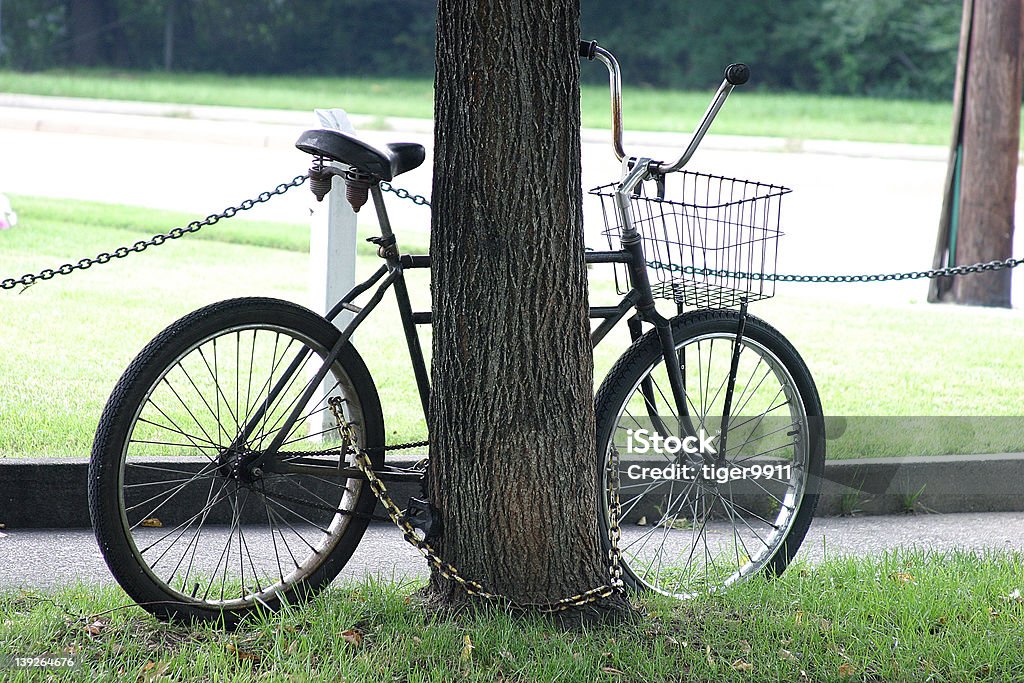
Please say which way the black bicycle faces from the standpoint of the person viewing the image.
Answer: facing to the right of the viewer

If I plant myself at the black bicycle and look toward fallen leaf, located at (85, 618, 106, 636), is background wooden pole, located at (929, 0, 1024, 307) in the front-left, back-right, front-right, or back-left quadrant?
back-right

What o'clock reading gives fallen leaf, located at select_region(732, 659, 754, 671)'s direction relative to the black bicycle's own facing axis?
The fallen leaf is roughly at 1 o'clock from the black bicycle.

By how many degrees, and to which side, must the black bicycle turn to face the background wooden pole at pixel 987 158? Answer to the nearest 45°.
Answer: approximately 45° to its left

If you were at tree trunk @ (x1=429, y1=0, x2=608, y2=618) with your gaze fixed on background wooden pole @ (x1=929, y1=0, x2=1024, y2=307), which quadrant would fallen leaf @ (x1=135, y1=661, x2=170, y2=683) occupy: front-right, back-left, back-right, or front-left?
back-left

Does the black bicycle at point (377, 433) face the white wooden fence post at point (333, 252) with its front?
no

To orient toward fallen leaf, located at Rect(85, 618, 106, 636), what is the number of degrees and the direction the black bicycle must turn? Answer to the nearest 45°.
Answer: approximately 135° to its right

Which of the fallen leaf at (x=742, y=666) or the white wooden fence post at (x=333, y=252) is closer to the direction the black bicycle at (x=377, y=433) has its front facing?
the fallen leaf

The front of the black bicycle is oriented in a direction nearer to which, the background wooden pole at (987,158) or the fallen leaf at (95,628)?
the background wooden pole

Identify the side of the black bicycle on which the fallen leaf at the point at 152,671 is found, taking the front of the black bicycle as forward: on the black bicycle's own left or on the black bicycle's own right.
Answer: on the black bicycle's own right
